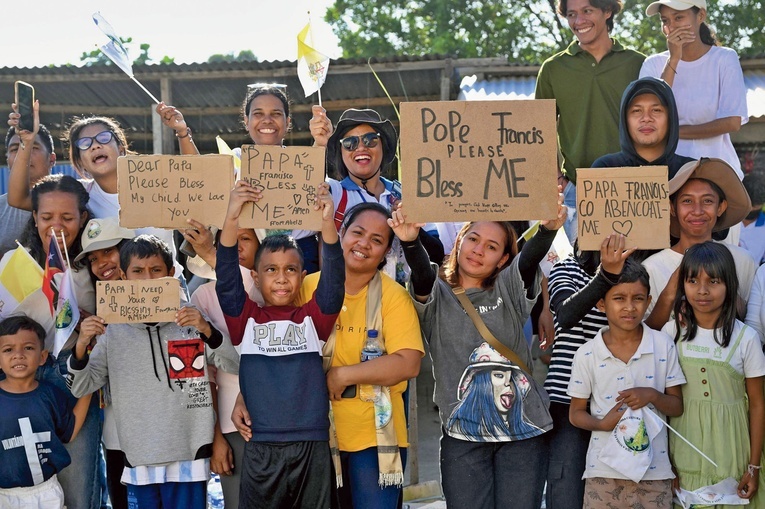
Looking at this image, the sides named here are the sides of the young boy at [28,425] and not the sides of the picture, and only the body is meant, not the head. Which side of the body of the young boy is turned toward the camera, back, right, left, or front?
front

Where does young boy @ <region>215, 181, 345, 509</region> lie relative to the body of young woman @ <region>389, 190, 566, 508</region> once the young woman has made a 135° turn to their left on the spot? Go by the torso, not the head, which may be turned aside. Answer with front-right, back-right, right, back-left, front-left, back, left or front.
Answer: back-left

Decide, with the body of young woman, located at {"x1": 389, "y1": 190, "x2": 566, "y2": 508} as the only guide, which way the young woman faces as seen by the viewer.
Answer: toward the camera

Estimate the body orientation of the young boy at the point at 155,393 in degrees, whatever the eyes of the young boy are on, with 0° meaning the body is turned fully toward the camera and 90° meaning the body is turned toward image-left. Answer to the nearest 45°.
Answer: approximately 0°

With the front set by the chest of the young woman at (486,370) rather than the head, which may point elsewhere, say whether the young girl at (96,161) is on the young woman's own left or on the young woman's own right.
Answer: on the young woman's own right

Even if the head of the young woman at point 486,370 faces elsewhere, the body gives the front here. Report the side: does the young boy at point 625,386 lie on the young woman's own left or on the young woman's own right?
on the young woman's own left

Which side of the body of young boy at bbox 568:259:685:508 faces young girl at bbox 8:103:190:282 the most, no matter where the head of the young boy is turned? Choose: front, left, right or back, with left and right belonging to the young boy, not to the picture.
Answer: right

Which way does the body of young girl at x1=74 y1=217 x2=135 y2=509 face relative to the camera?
toward the camera

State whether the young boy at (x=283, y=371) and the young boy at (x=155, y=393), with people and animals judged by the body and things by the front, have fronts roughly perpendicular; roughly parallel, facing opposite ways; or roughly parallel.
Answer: roughly parallel

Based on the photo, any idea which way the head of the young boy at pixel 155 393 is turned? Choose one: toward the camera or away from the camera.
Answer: toward the camera

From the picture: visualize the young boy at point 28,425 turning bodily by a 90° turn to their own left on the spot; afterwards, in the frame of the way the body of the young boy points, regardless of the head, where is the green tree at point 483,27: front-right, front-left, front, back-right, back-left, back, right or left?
front-left

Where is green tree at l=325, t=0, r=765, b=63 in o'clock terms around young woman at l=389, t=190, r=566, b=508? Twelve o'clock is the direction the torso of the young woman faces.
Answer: The green tree is roughly at 6 o'clock from the young woman.
